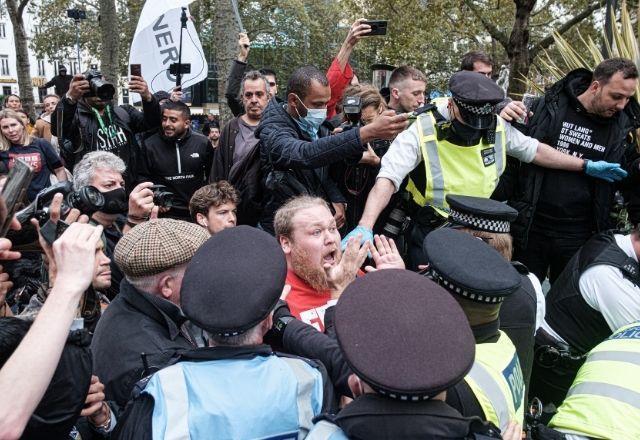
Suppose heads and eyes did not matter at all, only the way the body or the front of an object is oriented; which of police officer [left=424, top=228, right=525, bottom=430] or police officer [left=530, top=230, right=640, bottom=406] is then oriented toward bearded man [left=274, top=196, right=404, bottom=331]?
police officer [left=424, top=228, right=525, bottom=430]

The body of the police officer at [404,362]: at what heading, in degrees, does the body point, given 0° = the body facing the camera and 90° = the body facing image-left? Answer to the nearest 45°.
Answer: approximately 180°

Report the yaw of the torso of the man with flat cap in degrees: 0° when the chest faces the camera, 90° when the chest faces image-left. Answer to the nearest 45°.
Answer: approximately 225°

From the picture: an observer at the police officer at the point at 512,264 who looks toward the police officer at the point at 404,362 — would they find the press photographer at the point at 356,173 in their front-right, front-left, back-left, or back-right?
back-right

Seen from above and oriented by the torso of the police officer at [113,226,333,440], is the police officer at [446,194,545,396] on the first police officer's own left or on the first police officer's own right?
on the first police officer's own right

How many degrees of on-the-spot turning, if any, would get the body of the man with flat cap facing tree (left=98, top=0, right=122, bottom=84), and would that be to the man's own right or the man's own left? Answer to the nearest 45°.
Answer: approximately 45° to the man's own left

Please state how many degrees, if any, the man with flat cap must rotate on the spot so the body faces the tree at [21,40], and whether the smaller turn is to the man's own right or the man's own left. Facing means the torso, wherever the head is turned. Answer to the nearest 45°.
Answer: approximately 45° to the man's own left

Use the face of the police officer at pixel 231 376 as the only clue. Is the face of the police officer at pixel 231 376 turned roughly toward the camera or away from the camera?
away from the camera

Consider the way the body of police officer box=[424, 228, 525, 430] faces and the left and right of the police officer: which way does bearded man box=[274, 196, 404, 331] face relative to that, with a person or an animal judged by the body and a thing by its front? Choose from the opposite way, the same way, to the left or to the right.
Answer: the opposite way

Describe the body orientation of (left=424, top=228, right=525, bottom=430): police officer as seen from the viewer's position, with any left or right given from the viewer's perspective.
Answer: facing away from the viewer and to the left of the viewer

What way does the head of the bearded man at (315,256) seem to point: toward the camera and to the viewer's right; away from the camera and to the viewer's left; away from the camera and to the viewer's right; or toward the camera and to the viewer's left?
toward the camera and to the viewer's right

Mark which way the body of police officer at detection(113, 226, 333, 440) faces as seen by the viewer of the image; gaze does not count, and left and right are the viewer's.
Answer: facing away from the viewer
